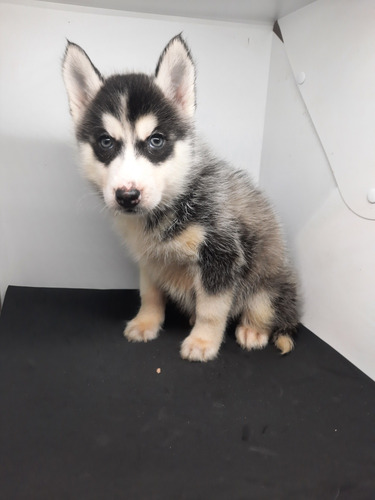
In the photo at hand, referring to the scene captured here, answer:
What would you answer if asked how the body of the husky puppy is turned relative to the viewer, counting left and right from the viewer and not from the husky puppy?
facing the viewer and to the left of the viewer
